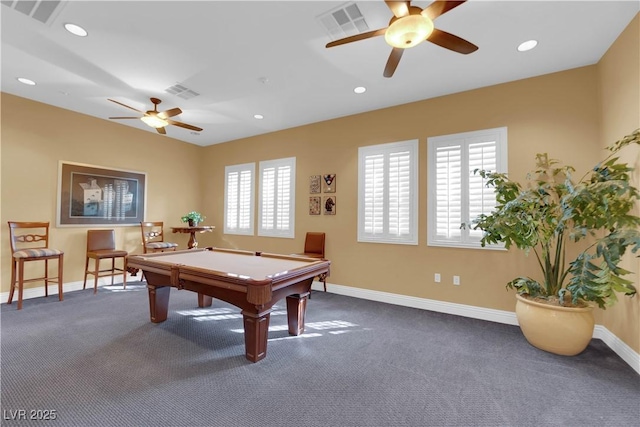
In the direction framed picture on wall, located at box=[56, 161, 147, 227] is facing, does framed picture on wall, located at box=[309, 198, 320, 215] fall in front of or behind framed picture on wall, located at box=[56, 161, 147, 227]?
in front

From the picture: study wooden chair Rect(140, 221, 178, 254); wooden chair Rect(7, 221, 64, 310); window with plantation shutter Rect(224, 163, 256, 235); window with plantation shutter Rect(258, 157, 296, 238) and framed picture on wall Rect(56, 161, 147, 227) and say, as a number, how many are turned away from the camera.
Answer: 0

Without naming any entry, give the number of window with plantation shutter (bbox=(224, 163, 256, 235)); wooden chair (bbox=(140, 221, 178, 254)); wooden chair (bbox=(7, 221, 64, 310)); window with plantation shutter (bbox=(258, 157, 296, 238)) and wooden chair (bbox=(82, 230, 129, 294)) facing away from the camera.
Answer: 0

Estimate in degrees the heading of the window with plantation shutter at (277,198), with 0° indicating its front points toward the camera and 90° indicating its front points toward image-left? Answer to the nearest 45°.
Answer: approximately 45°

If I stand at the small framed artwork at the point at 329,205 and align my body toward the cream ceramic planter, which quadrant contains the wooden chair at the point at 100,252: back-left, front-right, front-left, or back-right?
back-right

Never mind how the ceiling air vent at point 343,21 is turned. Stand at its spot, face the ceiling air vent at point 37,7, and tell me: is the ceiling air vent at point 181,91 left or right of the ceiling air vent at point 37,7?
right

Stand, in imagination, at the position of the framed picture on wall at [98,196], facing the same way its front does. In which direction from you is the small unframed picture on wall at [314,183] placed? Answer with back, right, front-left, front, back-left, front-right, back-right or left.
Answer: front

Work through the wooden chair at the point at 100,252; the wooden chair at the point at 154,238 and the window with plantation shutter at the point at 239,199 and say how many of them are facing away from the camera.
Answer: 0

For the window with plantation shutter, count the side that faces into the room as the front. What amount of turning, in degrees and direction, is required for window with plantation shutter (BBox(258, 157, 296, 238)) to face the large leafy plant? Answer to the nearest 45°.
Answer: approximately 90° to its left

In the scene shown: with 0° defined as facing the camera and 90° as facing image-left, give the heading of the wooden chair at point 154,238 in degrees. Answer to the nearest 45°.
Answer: approximately 315°

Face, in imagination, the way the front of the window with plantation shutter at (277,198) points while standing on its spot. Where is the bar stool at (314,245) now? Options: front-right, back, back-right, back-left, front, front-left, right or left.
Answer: left

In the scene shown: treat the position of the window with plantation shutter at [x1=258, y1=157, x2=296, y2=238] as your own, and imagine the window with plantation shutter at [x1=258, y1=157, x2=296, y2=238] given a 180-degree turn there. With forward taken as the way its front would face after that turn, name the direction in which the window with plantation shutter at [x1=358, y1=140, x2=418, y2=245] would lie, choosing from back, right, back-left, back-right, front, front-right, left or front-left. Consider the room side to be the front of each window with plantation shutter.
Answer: right

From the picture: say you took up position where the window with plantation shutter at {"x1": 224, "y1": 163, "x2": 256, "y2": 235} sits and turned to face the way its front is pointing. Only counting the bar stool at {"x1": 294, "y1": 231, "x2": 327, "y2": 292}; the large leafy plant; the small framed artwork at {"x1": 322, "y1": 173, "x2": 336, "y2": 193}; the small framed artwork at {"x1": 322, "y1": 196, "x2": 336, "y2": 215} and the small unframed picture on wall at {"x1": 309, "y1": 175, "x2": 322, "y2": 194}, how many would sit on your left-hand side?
5

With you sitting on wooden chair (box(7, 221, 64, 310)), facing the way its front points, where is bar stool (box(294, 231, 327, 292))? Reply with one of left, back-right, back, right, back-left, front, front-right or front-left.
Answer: front

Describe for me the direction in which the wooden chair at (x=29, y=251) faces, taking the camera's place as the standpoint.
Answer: facing the viewer and to the right of the viewer

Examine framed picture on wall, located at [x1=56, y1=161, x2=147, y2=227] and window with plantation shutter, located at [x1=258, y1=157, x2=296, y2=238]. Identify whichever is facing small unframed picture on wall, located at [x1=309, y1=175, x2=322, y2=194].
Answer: framed picture on wall, located at [x1=56, y1=161, x2=147, y2=227]

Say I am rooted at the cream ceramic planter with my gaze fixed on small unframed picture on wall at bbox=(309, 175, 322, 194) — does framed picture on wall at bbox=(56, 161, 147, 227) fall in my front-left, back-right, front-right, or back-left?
front-left

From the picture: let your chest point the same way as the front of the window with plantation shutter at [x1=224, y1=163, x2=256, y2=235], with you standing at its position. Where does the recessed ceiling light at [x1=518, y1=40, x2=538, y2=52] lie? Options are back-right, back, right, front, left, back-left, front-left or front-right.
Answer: left

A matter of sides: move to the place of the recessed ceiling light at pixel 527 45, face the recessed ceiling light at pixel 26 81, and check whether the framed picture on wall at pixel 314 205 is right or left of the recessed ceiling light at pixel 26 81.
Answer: right

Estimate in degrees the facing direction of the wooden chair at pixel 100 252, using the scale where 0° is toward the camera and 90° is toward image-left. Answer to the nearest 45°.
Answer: approximately 315°

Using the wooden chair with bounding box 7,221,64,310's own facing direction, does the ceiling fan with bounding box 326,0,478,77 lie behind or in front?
in front
